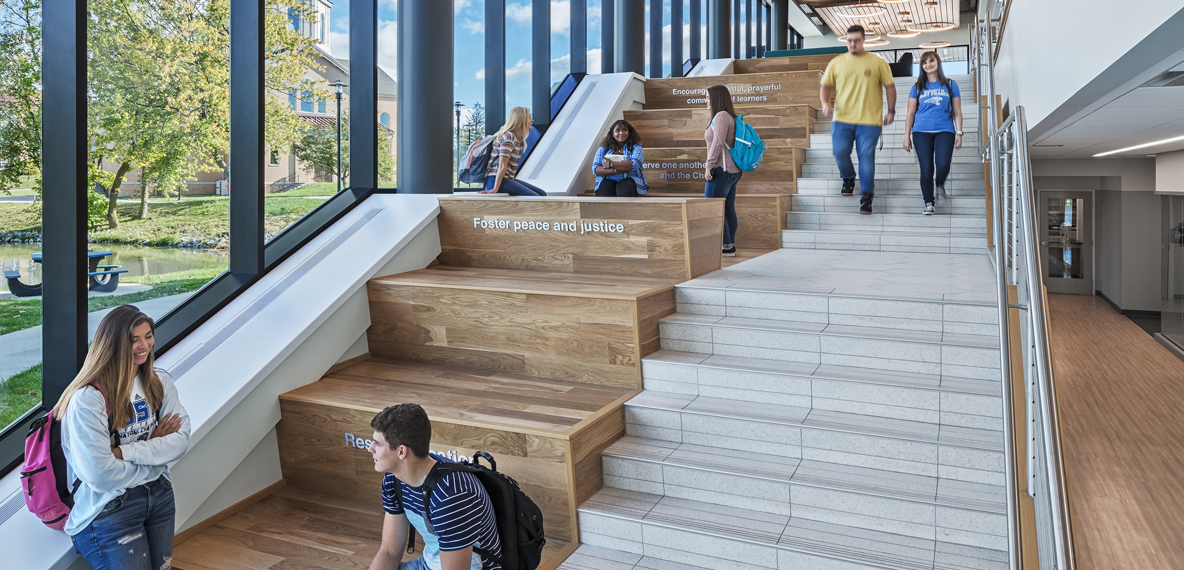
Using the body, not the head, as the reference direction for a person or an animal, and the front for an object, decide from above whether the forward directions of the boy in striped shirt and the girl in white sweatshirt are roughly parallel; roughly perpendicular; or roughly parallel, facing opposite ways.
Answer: roughly perpendicular

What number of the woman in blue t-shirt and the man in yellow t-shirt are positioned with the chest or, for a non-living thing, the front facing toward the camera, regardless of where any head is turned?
2

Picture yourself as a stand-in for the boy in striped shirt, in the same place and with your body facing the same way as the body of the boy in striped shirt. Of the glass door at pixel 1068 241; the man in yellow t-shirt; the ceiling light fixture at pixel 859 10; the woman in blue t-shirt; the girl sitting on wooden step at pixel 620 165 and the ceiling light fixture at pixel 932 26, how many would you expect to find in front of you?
0

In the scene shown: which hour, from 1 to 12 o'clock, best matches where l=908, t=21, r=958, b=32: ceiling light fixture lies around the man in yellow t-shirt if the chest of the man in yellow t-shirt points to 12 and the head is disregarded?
The ceiling light fixture is roughly at 6 o'clock from the man in yellow t-shirt.

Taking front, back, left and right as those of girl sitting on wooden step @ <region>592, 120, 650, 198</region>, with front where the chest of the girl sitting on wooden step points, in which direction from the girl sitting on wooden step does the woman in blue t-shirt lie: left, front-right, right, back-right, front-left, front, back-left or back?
left

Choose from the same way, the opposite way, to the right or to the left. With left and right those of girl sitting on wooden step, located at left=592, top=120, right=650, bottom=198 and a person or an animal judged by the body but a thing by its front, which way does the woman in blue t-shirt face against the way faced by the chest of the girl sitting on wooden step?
the same way

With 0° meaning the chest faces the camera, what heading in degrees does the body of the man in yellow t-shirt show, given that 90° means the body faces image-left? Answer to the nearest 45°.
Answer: approximately 0°

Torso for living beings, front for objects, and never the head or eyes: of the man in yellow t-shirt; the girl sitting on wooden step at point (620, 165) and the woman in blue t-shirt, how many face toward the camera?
3

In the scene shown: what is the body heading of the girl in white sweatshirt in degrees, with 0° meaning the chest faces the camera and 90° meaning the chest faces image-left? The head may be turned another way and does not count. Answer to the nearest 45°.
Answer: approximately 315°

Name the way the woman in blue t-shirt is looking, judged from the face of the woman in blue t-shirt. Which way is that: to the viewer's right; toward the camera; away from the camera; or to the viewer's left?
toward the camera

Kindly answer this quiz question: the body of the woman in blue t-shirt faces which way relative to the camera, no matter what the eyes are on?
toward the camera
